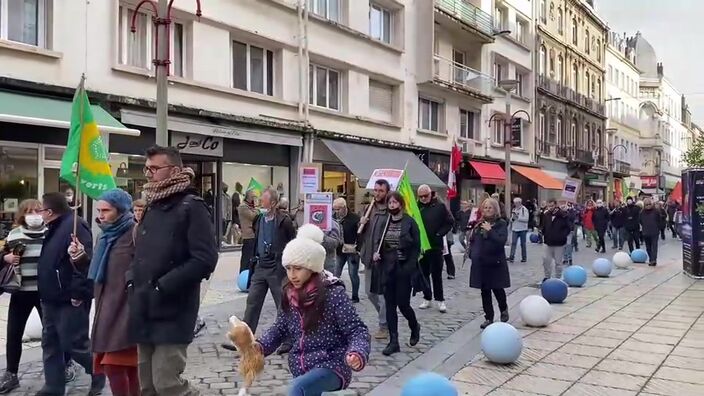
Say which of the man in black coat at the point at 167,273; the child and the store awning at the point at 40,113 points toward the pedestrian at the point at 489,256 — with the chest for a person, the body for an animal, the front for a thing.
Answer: the store awning

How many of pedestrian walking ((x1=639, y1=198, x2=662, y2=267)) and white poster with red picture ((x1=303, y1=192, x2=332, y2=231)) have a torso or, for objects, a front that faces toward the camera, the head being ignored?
2

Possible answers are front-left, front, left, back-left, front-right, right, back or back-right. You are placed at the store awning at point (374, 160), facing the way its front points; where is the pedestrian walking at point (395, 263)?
front-right

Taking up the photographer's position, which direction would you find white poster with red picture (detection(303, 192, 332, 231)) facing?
facing the viewer

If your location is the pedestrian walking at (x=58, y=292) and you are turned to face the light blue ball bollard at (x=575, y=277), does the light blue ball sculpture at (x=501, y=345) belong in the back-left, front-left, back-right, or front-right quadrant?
front-right

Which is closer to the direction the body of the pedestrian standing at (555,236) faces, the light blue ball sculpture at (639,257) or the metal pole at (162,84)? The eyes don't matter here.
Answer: the metal pole

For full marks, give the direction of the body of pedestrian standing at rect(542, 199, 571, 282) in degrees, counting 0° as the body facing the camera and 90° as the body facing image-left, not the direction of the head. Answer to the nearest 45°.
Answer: approximately 45°

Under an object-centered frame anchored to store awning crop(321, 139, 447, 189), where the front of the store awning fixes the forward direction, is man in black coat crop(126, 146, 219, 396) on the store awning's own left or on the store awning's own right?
on the store awning's own right

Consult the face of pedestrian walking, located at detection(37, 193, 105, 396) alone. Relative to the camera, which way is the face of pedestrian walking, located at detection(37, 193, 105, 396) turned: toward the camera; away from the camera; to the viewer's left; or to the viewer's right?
to the viewer's left

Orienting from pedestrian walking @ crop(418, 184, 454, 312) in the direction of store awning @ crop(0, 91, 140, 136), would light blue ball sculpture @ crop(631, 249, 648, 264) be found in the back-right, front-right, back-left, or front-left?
back-right

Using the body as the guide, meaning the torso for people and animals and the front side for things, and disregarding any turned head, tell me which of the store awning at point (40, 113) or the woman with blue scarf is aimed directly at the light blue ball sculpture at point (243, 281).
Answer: the store awning

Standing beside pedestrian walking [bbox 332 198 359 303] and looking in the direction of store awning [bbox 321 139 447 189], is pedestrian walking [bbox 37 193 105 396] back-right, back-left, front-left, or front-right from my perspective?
back-left

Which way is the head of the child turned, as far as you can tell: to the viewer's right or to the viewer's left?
to the viewer's left

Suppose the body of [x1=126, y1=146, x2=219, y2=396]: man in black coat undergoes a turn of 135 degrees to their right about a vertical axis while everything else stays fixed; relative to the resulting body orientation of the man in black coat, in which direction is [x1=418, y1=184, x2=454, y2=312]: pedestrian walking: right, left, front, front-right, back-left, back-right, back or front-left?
front-right

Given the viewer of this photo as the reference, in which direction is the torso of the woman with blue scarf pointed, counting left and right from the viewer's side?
facing the viewer and to the left of the viewer

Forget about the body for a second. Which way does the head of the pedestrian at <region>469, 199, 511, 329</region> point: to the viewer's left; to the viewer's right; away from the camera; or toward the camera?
toward the camera

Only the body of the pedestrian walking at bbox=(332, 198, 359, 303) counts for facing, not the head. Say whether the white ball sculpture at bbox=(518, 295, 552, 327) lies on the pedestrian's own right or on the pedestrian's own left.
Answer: on the pedestrian's own left
